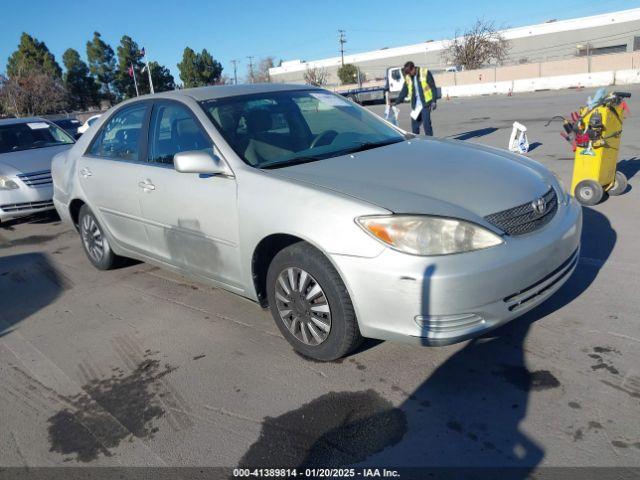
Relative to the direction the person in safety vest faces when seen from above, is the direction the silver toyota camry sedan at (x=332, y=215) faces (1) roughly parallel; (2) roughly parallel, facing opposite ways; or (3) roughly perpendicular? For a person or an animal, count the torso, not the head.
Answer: roughly perpendicular

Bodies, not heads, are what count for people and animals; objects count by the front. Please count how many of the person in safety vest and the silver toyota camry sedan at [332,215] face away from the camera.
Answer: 0

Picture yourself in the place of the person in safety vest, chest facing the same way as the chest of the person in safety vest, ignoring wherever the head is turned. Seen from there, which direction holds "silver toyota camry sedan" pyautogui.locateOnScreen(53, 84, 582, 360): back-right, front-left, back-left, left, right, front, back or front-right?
front-left

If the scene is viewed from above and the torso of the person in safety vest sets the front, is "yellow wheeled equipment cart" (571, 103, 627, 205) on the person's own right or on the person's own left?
on the person's own left

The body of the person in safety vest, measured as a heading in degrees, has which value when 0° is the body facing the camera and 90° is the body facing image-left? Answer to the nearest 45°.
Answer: approximately 45°

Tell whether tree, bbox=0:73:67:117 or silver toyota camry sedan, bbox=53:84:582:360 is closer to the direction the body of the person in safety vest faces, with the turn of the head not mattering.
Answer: the silver toyota camry sedan

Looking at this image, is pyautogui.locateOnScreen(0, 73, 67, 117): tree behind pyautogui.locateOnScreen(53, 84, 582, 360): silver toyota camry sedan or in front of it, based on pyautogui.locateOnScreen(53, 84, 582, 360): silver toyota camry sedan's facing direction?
behind

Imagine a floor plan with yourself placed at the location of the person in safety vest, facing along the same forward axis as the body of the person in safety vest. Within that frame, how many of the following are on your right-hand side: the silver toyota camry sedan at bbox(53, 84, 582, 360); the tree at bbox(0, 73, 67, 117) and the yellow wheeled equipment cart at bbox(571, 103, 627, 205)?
1

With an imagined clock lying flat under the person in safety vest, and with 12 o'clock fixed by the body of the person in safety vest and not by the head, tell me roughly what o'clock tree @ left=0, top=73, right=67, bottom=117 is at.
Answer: The tree is roughly at 3 o'clock from the person in safety vest.

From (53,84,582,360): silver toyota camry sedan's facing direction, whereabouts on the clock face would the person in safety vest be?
The person in safety vest is roughly at 8 o'clock from the silver toyota camry sedan.

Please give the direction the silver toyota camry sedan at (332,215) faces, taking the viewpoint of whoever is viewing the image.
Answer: facing the viewer and to the right of the viewer
